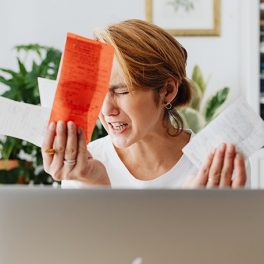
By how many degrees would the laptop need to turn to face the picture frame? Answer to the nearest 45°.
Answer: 0° — it already faces it

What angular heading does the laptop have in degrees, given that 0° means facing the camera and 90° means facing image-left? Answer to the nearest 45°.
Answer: approximately 180°

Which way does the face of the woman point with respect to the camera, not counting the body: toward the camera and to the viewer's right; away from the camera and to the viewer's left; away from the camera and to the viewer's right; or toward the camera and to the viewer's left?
toward the camera and to the viewer's left

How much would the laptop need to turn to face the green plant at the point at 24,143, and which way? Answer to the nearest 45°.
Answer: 0° — it already faces it

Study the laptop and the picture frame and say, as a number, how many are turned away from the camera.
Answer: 1

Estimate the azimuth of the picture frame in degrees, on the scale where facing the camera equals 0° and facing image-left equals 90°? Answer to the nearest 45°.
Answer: approximately 0°

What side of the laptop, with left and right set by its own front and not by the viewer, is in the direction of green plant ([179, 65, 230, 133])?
front

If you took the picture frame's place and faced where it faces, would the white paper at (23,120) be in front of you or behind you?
in front

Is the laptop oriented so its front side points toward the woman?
yes

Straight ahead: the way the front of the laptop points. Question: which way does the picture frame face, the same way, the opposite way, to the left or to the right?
the opposite way

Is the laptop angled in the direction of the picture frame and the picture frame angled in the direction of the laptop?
yes

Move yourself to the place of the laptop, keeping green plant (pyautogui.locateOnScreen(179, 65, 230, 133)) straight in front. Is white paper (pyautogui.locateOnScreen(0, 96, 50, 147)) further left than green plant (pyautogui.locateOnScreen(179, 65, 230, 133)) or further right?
left

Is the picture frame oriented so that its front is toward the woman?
yes
